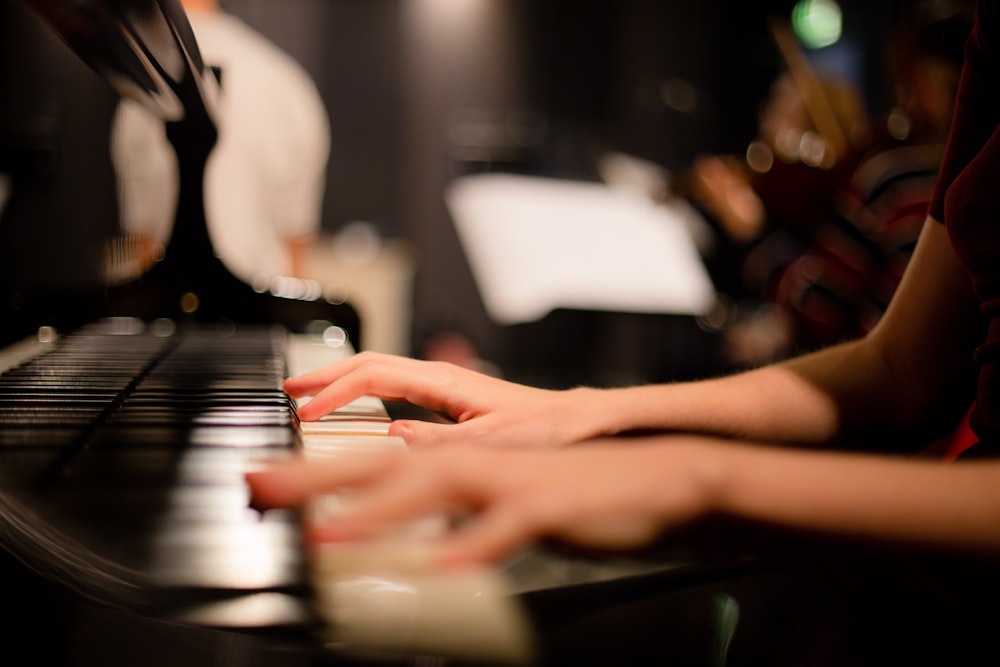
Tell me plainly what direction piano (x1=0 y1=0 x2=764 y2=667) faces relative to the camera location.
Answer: facing to the right of the viewer

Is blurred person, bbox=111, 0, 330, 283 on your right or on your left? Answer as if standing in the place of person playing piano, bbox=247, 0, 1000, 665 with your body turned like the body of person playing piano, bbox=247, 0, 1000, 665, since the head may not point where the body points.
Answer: on your right

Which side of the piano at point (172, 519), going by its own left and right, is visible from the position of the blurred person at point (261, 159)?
left

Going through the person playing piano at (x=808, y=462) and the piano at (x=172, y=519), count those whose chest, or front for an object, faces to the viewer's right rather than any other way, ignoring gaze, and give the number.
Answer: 1

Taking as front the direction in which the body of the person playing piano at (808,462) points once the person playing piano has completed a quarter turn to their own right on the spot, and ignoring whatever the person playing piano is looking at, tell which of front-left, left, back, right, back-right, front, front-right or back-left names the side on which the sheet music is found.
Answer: front

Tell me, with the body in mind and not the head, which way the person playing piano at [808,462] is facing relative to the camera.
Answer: to the viewer's left

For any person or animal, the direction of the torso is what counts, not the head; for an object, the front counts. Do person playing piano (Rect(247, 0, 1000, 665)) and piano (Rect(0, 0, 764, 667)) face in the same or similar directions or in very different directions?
very different directions
